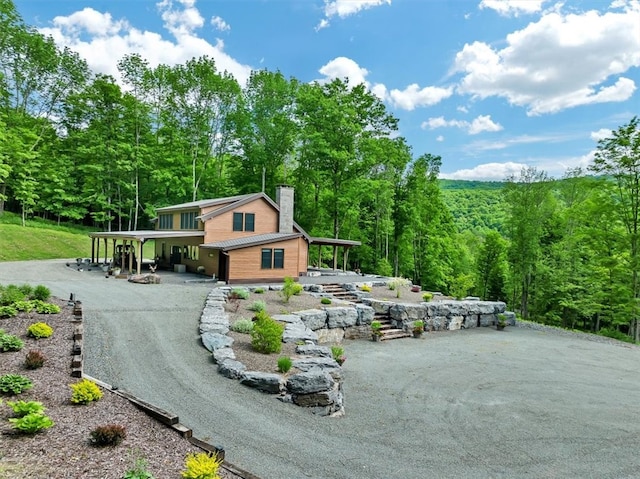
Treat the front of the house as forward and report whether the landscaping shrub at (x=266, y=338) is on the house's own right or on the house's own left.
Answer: on the house's own left

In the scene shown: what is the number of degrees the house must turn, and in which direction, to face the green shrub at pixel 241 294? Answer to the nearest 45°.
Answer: approximately 45° to its left

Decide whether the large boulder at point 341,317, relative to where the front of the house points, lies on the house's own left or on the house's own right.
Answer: on the house's own left

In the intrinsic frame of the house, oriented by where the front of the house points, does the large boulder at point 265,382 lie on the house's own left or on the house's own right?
on the house's own left

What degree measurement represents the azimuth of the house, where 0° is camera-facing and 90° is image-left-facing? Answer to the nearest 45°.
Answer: approximately 45°

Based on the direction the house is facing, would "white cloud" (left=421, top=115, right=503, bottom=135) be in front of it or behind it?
behind

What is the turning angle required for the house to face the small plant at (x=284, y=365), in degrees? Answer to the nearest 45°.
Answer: approximately 45° to its left

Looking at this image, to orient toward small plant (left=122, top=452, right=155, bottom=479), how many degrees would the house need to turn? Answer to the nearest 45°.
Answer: approximately 45° to its left

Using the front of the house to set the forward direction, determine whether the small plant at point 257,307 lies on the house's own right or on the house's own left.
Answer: on the house's own left
